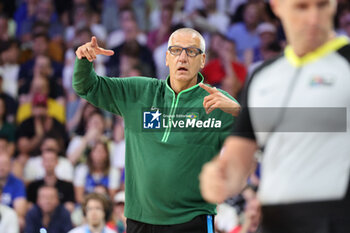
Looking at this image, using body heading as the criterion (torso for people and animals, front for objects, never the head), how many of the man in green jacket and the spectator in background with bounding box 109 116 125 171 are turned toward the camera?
2

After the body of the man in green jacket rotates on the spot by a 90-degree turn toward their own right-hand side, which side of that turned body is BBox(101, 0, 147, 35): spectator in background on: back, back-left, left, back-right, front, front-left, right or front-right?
right

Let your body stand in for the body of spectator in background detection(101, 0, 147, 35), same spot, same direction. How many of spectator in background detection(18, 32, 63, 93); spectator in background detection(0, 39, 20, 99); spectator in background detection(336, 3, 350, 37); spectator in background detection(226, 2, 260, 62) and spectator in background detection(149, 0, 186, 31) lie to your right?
2

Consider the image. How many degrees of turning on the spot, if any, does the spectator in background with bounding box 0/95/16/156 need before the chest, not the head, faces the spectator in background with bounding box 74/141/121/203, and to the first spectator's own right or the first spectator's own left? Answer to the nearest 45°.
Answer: approximately 45° to the first spectator's own left

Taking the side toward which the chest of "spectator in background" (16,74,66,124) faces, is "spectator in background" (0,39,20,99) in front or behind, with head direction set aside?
behind

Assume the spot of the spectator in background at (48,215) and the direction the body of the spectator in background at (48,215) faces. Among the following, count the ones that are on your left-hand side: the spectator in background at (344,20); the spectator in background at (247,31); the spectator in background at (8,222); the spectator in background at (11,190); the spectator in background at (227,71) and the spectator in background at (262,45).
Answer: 4

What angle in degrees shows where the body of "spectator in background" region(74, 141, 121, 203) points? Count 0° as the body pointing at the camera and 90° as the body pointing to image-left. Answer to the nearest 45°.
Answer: approximately 0°
